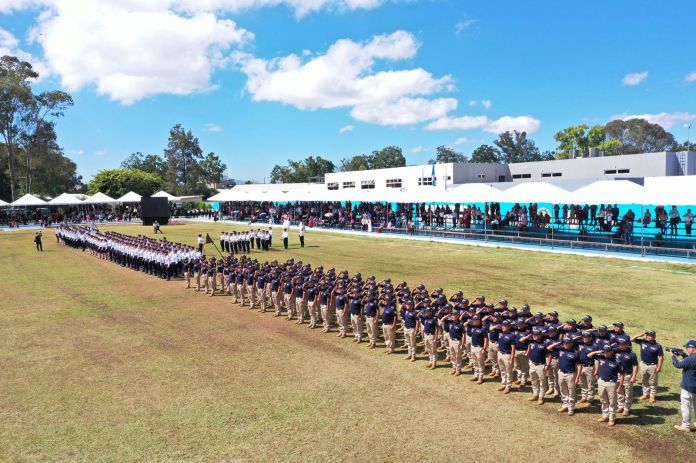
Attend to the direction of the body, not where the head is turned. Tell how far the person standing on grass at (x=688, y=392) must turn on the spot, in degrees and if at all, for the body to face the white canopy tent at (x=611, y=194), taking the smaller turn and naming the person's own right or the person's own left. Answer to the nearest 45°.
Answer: approximately 90° to the person's own right

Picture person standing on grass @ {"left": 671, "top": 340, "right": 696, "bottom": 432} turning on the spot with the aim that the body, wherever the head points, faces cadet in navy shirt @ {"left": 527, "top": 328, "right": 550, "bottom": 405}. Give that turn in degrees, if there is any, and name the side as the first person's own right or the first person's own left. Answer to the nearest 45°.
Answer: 0° — they already face them

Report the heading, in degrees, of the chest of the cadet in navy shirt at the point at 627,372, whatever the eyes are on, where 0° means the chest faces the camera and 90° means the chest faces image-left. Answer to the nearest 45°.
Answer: approximately 45°

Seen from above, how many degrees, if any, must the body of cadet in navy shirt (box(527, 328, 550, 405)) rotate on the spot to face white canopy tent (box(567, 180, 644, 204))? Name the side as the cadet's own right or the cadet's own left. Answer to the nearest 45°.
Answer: approximately 135° to the cadet's own right

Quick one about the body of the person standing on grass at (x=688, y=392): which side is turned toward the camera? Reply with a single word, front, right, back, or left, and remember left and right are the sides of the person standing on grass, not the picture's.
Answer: left

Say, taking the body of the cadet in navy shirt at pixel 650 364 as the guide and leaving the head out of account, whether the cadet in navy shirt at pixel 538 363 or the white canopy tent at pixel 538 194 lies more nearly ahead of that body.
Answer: the cadet in navy shirt

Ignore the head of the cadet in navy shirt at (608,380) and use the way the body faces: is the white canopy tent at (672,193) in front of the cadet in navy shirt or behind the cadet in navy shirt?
behind

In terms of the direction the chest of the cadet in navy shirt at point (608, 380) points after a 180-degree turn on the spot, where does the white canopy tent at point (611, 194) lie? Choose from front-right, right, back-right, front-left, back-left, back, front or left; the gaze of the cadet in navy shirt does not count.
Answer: front-left

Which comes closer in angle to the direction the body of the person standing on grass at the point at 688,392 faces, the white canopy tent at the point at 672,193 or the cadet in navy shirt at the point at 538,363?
the cadet in navy shirt

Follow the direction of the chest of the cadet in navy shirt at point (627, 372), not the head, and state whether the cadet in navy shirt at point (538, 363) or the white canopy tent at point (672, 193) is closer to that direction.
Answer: the cadet in navy shirt

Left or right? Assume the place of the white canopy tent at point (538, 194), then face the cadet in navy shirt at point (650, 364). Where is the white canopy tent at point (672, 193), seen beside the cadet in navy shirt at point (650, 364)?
left
